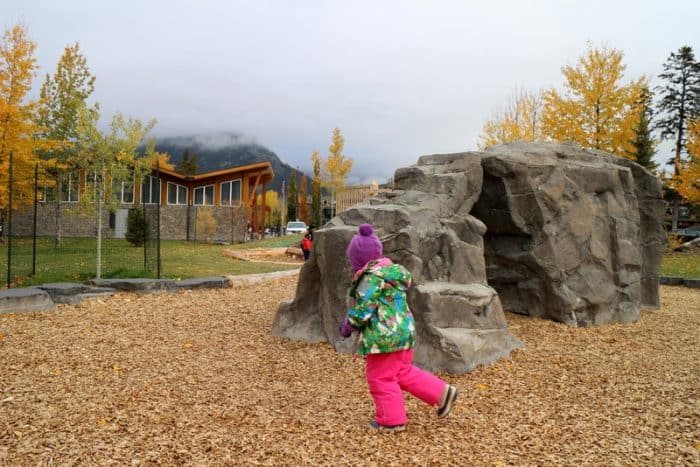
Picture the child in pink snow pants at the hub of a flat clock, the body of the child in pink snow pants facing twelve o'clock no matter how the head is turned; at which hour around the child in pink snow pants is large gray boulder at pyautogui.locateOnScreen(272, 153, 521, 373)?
The large gray boulder is roughly at 2 o'clock from the child in pink snow pants.

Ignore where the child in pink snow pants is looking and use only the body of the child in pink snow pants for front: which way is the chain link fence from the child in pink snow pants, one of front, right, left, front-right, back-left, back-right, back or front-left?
front

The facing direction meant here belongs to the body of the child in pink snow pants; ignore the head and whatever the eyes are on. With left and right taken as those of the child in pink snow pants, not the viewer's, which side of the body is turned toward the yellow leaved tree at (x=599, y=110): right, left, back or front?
right

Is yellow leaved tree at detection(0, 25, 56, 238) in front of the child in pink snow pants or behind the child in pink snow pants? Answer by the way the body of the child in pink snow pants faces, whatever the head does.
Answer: in front

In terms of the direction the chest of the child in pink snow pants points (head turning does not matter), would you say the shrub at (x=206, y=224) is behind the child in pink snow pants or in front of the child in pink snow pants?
in front

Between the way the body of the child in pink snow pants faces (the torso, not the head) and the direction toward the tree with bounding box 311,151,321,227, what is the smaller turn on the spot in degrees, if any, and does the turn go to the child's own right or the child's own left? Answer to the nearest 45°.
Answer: approximately 45° to the child's own right

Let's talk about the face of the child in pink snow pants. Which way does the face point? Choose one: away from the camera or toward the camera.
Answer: away from the camera

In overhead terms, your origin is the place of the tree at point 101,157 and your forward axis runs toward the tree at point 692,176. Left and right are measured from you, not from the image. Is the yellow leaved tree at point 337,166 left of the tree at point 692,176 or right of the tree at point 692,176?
left

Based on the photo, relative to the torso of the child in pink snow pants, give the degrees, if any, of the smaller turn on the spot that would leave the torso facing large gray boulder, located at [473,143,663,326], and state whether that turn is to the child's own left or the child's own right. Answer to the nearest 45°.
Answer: approximately 90° to the child's own right

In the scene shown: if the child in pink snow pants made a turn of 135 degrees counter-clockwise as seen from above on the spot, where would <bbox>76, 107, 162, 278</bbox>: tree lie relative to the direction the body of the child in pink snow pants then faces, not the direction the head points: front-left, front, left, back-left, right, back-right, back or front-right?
back-right

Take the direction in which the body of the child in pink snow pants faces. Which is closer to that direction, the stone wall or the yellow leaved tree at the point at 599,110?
the stone wall

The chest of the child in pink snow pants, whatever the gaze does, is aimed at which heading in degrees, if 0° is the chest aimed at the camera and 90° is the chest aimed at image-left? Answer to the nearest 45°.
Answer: approximately 135°

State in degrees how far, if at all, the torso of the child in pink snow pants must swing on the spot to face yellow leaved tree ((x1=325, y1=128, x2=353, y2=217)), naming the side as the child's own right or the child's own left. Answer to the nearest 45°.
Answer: approximately 45° to the child's own right

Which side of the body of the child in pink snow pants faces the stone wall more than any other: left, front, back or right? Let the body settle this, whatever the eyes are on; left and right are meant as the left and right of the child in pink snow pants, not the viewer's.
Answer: front
